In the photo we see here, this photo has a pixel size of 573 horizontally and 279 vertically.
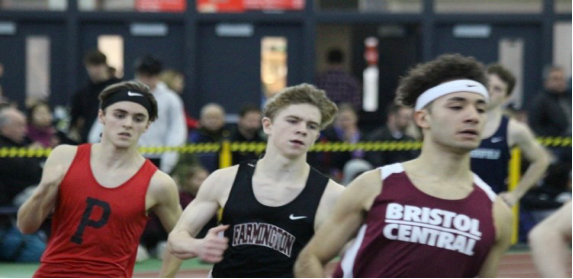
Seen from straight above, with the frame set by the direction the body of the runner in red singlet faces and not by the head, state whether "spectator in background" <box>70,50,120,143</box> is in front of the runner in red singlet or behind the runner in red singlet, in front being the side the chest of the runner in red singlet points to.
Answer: behind

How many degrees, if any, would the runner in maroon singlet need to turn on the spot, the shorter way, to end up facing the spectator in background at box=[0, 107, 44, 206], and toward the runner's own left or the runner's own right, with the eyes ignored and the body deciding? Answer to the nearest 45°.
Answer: approximately 180°

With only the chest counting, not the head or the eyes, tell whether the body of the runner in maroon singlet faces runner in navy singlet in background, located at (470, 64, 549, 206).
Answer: no

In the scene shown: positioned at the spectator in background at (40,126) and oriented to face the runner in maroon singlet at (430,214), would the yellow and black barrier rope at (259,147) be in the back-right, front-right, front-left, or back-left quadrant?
front-left

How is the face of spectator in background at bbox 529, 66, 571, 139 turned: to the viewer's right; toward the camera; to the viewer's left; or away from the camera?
toward the camera

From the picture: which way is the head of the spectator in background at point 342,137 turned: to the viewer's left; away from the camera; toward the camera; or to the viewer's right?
toward the camera

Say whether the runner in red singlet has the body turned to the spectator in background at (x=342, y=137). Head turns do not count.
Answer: no

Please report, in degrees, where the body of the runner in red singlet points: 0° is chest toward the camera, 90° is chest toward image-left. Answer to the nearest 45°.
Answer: approximately 0°

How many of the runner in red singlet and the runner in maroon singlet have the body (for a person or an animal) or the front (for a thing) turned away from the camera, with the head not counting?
0

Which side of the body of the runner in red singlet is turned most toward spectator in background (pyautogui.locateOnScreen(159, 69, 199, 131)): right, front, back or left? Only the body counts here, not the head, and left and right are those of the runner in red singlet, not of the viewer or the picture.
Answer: back

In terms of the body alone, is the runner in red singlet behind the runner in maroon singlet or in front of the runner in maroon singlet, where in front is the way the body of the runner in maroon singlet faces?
behind
